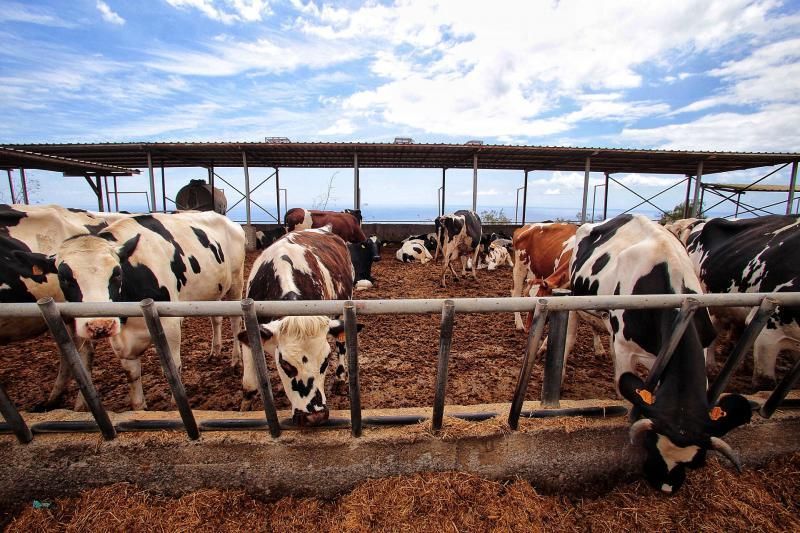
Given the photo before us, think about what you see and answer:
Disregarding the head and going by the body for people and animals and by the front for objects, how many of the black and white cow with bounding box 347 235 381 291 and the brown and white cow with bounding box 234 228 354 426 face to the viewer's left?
0

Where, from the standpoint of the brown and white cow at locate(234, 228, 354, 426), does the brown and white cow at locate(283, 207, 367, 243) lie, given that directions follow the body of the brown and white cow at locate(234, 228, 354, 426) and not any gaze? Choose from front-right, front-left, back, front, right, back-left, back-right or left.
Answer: back

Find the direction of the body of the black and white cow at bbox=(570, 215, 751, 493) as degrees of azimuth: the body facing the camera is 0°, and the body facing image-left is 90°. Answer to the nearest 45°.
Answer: approximately 315°

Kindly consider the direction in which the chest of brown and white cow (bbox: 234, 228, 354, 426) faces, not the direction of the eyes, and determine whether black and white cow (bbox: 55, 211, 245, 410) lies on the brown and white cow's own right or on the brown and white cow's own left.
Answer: on the brown and white cow's own right
